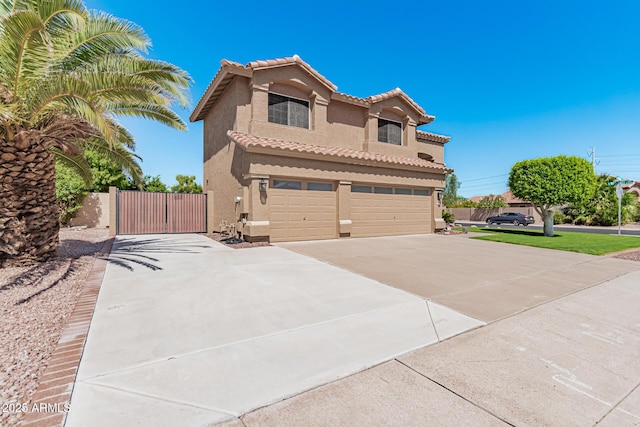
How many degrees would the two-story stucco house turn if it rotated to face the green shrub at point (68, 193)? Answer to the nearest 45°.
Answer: approximately 135° to its right

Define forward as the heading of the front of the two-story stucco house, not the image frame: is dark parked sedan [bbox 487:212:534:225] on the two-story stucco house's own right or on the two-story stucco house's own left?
on the two-story stucco house's own left

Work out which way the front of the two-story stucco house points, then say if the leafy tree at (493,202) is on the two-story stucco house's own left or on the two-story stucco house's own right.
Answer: on the two-story stucco house's own left

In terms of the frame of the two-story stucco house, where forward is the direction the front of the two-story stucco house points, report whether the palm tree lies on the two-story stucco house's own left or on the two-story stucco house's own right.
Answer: on the two-story stucco house's own right

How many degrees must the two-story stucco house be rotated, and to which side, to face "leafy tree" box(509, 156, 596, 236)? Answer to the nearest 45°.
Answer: approximately 45° to its left

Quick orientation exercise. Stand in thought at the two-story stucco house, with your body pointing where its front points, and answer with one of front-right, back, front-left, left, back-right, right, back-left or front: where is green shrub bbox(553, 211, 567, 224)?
left

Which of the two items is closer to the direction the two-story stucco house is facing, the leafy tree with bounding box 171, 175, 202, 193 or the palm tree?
the palm tree

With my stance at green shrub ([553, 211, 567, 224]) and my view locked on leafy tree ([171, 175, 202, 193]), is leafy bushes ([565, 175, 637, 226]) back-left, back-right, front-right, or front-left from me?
back-left

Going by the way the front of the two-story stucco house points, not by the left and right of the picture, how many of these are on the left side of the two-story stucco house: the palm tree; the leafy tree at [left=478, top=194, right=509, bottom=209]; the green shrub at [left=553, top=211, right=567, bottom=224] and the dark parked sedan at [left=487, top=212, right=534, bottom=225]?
3
